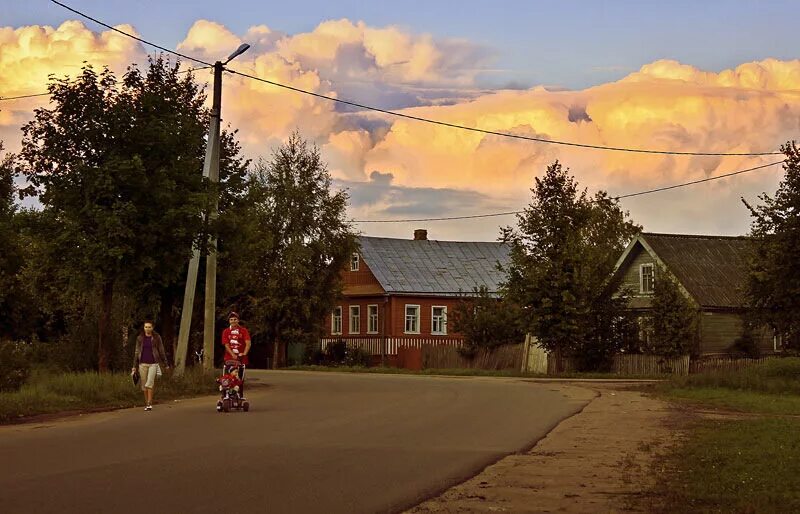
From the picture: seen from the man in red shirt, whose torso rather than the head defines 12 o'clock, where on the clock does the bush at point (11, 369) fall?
The bush is roughly at 4 o'clock from the man in red shirt.

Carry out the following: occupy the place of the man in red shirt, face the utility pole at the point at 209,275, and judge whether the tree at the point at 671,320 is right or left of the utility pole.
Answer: right

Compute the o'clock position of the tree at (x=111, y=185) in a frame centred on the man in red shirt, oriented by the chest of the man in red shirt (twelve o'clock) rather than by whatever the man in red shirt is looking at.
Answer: The tree is roughly at 5 o'clock from the man in red shirt.

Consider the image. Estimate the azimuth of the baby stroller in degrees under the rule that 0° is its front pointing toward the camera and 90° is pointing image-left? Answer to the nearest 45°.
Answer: approximately 0°

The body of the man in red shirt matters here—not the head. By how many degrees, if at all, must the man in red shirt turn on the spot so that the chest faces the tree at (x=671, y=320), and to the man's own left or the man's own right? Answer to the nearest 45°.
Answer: approximately 135° to the man's own left

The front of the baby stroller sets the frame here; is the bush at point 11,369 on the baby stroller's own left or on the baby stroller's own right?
on the baby stroller's own right

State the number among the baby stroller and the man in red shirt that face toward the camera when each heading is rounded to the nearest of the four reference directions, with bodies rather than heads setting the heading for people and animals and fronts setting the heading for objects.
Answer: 2

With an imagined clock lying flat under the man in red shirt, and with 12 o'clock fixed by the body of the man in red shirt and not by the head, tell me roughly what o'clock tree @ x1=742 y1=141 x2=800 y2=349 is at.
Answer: The tree is roughly at 8 o'clock from the man in red shirt.

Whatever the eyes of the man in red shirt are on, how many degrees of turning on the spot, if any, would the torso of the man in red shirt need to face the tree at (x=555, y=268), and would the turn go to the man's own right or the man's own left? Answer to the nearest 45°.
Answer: approximately 135° to the man's own left

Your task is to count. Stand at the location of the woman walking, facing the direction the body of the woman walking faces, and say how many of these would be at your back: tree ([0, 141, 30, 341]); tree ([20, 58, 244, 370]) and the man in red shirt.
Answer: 2
